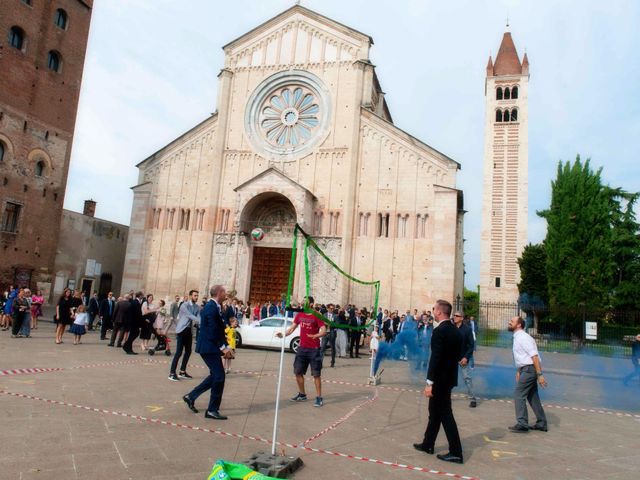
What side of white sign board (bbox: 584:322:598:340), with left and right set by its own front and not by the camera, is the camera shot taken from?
front

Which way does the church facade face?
toward the camera

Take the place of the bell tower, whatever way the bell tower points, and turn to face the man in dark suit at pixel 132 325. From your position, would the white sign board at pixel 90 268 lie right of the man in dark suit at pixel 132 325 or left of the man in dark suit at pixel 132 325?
right

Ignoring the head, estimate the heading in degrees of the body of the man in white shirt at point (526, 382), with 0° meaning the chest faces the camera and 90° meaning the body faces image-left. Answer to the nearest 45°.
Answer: approximately 90°

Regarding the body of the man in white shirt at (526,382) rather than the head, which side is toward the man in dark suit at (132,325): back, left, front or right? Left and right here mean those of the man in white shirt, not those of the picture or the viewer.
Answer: front

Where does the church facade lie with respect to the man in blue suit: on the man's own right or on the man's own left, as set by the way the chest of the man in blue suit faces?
on the man's own left

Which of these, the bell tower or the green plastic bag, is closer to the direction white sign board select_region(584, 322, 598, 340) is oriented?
the green plastic bag

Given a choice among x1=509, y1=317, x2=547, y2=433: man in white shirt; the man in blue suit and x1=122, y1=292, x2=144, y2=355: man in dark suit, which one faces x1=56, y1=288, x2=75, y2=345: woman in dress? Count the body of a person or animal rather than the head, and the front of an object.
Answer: the man in white shirt

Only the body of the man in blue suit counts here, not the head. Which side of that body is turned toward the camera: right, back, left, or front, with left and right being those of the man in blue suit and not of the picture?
right

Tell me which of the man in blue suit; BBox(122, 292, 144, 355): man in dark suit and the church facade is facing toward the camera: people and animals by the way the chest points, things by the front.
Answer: the church facade

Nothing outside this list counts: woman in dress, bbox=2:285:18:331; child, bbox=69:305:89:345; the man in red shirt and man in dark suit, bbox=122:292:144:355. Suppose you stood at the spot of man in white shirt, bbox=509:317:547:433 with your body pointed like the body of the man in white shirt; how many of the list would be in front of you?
4

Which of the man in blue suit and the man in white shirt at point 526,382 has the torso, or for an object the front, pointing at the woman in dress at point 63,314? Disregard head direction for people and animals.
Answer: the man in white shirt
